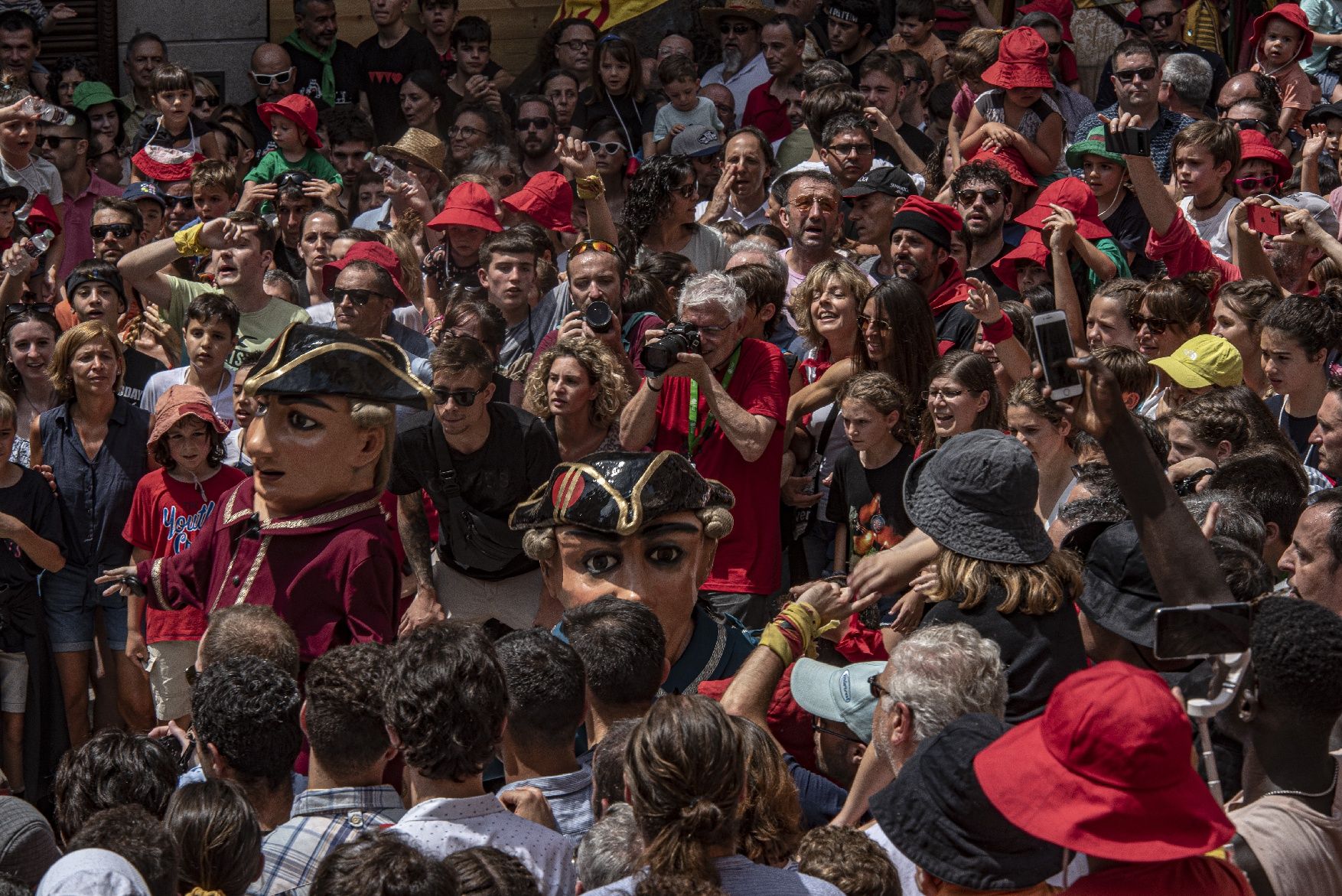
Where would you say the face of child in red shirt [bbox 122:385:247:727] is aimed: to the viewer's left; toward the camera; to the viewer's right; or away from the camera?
toward the camera

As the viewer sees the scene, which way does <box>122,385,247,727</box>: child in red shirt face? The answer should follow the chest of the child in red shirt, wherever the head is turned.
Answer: toward the camera
